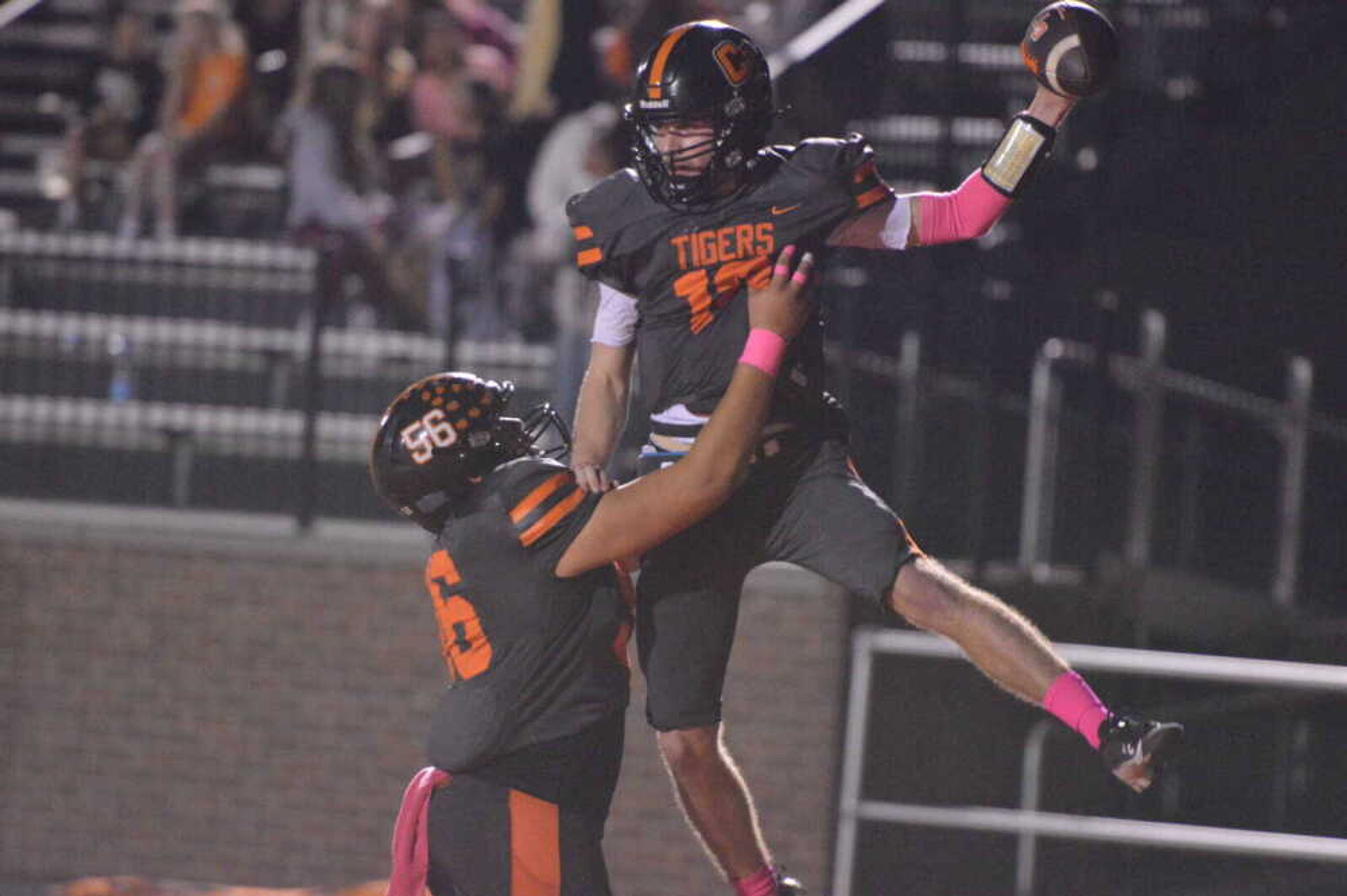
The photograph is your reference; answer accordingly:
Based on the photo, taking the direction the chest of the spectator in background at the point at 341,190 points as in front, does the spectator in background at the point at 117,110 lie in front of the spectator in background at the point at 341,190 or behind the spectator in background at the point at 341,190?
behind

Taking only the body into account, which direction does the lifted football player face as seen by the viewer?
toward the camera

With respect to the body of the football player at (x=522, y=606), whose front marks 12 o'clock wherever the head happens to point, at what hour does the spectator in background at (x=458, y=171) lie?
The spectator in background is roughly at 9 o'clock from the football player.

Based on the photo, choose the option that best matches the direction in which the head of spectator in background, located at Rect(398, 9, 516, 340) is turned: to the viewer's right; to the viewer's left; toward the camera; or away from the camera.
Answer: toward the camera

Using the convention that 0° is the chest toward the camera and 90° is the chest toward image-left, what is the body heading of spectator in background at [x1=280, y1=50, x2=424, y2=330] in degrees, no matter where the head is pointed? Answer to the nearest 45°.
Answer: approximately 315°

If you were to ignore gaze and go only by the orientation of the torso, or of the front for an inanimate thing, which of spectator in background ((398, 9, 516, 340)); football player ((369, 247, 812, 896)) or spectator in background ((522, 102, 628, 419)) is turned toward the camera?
spectator in background ((398, 9, 516, 340))

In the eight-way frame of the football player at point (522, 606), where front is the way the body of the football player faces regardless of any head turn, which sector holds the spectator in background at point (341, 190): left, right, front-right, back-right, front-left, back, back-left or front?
left

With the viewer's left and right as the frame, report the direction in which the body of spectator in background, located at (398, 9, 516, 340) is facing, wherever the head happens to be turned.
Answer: facing the viewer

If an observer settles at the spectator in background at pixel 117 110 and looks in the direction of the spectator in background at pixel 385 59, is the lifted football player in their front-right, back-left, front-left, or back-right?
front-right

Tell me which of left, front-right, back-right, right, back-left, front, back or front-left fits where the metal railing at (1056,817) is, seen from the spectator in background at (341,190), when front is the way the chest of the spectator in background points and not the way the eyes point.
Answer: front

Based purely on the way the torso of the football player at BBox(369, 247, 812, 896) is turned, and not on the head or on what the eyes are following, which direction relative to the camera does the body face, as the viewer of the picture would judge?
to the viewer's right

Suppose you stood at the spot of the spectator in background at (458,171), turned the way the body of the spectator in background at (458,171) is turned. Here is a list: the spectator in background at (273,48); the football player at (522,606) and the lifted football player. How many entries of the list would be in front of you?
2
